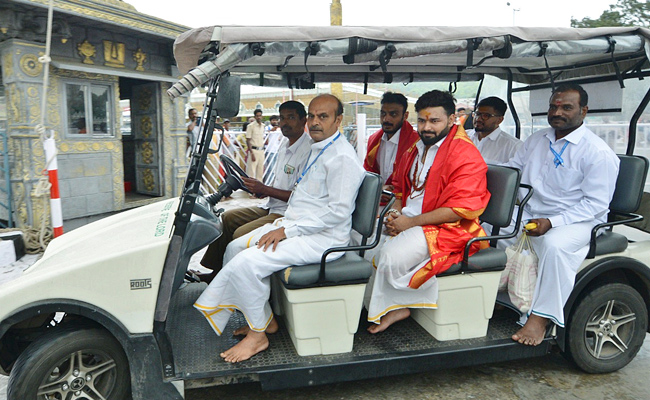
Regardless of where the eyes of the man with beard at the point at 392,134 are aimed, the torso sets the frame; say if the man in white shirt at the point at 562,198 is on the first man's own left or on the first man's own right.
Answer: on the first man's own left

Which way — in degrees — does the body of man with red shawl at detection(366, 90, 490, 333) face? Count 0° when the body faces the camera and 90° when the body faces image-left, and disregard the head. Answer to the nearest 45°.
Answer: approximately 45°

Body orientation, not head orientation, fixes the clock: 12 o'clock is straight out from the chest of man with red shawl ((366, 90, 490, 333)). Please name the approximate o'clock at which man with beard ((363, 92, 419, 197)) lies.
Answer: The man with beard is roughly at 4 o'clock from the man with red shawl.

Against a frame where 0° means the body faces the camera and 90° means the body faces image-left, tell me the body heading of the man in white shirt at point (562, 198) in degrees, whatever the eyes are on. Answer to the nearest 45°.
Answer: approximately 45°

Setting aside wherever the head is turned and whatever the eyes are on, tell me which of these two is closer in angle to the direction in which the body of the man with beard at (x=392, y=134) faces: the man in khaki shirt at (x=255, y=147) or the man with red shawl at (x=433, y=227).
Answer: the man with red shawl

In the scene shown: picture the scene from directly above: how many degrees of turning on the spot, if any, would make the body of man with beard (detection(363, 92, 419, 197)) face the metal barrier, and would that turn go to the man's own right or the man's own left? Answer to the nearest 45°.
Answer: approximately 45° to the man's own right

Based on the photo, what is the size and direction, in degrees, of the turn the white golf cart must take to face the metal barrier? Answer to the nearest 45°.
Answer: approximately 45° to its right

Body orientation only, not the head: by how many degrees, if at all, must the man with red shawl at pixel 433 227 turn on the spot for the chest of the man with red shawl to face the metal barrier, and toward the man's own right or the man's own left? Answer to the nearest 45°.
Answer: approximately 90° to the man's own right

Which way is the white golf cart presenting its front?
to the viewer's left

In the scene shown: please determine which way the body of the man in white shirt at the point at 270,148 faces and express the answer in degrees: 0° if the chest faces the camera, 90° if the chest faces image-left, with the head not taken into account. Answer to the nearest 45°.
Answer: approximately 0°

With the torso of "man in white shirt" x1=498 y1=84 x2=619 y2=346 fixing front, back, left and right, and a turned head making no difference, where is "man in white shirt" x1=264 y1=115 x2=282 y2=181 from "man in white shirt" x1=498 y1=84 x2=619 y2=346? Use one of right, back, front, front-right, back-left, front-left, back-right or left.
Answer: right
